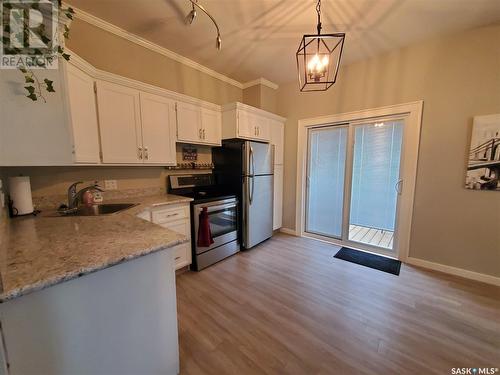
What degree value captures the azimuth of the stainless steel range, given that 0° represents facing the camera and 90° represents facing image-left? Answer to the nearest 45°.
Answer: approximately 315°

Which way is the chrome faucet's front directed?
to the viewer's right

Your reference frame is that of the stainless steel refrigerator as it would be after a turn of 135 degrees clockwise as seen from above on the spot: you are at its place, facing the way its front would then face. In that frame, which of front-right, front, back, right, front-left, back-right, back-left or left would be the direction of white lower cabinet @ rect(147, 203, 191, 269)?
front-left

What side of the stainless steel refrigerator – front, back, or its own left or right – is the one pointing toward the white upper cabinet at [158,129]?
right

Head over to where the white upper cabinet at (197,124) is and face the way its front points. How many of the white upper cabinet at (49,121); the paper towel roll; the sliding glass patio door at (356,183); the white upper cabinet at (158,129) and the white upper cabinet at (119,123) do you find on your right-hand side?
4

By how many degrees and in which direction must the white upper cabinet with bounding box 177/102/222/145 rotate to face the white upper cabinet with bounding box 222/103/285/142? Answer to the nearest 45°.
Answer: approximately 45° to its left

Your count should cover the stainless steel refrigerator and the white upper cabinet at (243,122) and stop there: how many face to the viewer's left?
0

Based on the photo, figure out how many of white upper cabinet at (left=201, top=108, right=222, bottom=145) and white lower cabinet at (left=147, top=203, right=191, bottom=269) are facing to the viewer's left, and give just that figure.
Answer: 0

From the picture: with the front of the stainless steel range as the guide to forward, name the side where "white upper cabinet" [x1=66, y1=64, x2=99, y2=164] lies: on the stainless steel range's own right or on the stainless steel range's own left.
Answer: on the stainless steel range's own right

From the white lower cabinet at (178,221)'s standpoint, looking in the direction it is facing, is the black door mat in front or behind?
in front

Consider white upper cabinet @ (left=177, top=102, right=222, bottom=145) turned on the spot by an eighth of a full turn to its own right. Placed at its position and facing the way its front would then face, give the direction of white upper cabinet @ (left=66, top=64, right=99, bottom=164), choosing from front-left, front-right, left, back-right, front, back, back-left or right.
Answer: front-right

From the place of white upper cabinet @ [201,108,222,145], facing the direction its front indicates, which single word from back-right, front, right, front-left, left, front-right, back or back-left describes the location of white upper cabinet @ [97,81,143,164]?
right
